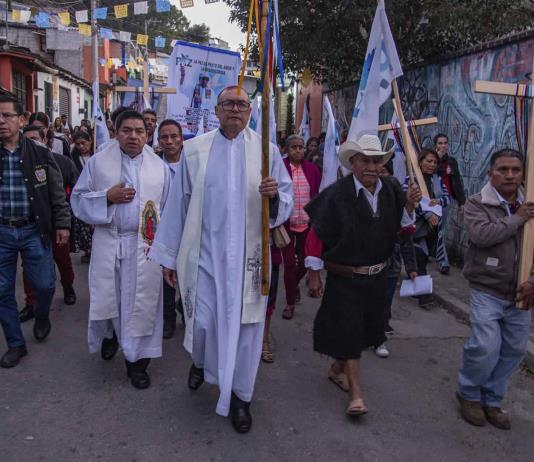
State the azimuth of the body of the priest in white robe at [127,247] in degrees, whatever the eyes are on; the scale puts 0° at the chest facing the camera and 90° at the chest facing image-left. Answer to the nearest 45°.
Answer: approximately 0°

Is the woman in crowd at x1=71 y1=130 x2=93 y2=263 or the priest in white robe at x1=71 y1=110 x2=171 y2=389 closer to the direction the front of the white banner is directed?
the priest in white robe

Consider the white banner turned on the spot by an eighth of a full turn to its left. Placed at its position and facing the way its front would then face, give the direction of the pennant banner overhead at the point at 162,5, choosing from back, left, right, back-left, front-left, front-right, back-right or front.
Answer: back-left

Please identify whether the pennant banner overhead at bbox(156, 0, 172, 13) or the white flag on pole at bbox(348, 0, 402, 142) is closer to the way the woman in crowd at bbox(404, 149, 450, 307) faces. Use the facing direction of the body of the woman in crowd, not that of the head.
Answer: the white flag on pole

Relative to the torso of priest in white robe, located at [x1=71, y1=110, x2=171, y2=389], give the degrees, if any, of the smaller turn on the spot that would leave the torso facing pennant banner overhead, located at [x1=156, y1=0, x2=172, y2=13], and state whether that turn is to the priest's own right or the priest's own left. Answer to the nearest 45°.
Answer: approximately 180°

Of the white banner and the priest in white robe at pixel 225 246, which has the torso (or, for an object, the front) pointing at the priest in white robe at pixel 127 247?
the white banner

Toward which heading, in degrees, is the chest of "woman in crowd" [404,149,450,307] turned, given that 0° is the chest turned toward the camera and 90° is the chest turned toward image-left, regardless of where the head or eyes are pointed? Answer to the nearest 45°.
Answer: approximately 45°

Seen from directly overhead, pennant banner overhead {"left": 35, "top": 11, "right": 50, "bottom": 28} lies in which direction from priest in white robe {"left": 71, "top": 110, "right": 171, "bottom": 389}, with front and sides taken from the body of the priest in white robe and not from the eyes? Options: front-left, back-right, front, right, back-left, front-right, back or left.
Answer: back

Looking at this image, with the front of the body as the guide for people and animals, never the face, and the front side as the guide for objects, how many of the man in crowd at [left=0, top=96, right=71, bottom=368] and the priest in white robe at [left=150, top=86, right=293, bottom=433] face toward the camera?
2

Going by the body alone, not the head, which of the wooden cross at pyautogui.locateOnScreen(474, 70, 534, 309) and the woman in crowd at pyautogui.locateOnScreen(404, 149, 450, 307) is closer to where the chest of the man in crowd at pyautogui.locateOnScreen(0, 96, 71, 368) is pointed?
the wooden cross

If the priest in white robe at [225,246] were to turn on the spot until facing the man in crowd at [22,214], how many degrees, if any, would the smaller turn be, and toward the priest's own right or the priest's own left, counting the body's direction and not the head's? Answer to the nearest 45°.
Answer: approximately 135° to the priest's own right

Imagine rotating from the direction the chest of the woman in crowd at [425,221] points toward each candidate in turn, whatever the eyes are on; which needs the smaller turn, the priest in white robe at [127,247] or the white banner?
the priest in white robe

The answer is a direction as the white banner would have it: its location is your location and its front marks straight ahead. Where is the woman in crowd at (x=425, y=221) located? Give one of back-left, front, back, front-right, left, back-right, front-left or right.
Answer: front-left
